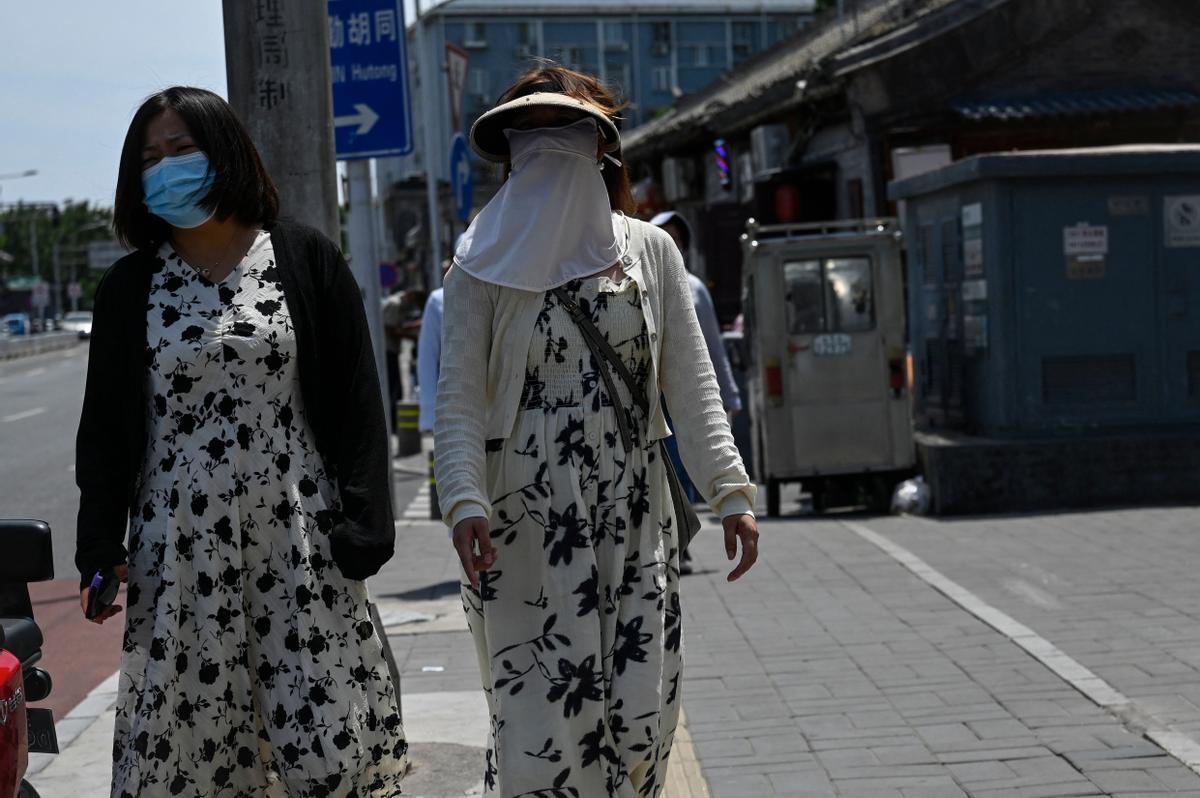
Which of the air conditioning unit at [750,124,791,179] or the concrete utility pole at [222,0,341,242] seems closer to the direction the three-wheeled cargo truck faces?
the air conditioning unit

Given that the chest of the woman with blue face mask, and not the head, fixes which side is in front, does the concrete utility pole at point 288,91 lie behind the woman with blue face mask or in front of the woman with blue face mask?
behind

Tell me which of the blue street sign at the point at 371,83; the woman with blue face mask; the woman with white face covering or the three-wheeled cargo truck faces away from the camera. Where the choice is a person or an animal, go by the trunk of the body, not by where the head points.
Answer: the three-wheeled cargo truck

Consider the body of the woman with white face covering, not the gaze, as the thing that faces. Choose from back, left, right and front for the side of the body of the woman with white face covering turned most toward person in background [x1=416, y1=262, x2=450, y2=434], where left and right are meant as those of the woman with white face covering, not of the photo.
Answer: back

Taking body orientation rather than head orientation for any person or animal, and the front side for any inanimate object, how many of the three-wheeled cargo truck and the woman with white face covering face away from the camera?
1

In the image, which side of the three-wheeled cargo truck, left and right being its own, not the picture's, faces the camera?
back

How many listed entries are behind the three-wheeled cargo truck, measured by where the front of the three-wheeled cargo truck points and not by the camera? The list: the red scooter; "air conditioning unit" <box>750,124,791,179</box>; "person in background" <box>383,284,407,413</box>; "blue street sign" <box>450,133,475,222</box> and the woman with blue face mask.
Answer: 2

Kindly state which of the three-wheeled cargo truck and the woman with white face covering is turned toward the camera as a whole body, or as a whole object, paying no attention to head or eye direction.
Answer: the woman with white face covering

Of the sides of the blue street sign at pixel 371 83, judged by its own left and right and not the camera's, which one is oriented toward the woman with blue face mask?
front

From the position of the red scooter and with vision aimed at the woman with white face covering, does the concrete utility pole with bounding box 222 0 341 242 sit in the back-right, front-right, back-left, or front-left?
front-left

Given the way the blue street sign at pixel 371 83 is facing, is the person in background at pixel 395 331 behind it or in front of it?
behind

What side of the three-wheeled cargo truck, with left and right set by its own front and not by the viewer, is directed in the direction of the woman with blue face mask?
back

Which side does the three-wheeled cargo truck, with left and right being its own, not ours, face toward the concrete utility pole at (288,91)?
back

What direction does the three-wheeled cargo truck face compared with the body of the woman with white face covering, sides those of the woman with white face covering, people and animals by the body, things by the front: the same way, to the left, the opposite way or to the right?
the opposite way

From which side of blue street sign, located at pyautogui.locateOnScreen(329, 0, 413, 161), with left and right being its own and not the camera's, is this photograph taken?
front

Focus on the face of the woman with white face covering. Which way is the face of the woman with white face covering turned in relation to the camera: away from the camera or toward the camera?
toward the camera

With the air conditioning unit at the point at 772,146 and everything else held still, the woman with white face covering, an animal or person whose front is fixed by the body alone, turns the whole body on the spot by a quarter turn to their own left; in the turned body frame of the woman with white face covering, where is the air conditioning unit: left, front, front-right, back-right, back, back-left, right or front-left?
left

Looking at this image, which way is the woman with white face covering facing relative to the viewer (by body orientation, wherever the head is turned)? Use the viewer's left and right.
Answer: facing the viewer
